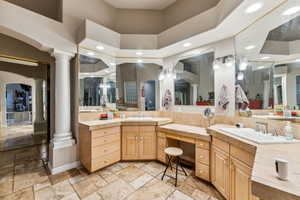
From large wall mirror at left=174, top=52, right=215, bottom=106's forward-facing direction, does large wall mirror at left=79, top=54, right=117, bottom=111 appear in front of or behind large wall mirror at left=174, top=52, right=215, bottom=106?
in front

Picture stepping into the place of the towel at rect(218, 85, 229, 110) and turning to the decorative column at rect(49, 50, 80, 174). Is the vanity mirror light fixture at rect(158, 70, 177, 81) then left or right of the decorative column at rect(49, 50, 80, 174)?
right

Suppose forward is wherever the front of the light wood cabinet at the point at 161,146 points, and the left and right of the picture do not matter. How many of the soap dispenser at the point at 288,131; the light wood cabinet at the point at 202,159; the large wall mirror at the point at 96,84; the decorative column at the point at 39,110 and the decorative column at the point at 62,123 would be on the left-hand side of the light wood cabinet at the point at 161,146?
2

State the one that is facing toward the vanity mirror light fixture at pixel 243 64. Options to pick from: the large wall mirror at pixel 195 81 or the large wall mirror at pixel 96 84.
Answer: the large wall mirror at pixel 96 84

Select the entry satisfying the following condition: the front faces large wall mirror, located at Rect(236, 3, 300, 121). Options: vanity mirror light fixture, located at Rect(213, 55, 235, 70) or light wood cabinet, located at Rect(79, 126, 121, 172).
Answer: the light wood cabinet

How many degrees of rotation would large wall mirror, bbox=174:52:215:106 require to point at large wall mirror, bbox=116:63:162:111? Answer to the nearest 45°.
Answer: approximately 45° to its right

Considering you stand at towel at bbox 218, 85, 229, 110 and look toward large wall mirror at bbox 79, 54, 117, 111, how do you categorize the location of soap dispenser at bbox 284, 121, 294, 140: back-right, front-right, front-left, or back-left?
back-left

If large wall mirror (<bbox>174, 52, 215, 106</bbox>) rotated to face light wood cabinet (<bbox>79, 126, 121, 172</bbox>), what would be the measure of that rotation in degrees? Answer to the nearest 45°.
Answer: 0° — it already faces it

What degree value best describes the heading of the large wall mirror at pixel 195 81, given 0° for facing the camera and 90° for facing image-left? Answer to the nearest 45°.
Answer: approximately 45°

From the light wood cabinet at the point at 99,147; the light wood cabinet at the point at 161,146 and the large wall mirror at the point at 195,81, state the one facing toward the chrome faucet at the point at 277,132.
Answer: the light wood cabinet at the point at 99,147

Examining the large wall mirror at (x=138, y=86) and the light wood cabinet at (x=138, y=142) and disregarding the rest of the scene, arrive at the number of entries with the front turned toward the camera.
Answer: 2

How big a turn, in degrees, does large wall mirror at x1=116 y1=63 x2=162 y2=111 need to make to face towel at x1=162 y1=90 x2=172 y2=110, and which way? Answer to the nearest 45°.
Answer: approximately 90° to its left

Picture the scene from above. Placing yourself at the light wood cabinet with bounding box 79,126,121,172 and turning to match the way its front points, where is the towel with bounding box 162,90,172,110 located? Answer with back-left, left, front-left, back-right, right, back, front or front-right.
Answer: front-left
